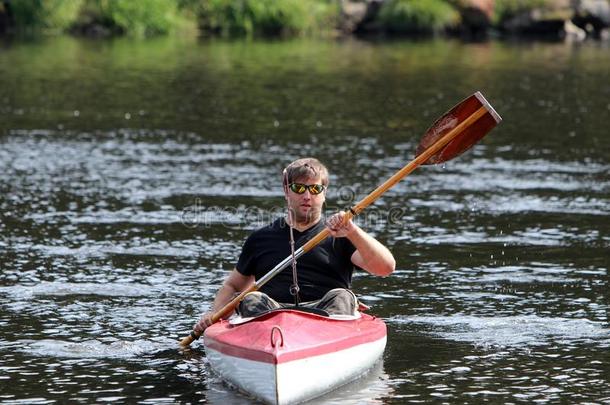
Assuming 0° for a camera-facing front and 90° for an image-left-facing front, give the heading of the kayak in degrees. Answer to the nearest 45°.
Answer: approximately 0°

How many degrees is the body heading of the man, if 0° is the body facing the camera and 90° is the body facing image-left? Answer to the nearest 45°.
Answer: approximately 0°
